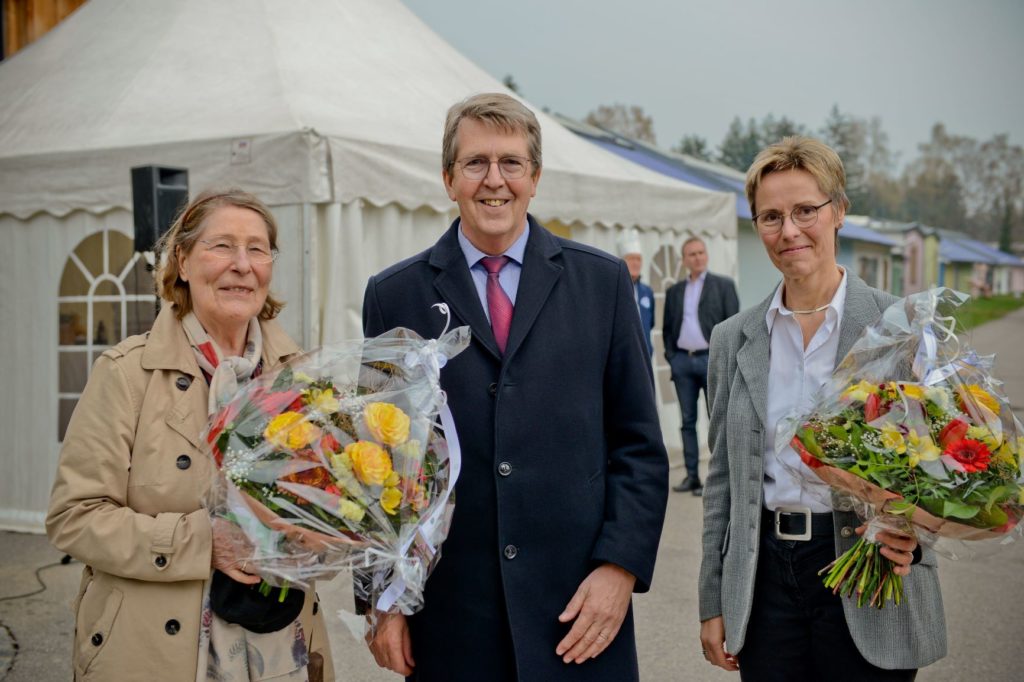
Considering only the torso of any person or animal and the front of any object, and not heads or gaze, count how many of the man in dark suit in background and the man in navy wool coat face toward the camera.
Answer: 2

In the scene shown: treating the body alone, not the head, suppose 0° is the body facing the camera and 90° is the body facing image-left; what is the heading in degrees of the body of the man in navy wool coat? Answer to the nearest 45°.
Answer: approximately 0°

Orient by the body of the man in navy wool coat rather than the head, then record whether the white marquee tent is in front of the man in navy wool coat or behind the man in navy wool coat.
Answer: behind

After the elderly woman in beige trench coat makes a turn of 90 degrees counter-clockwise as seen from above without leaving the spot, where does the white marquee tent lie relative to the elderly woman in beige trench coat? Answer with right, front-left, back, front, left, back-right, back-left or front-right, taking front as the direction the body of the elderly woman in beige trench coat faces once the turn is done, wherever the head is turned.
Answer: front-left

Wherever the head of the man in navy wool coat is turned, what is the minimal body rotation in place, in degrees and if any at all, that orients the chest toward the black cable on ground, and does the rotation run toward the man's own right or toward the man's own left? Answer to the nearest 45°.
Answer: approximately 135° to the man's own right

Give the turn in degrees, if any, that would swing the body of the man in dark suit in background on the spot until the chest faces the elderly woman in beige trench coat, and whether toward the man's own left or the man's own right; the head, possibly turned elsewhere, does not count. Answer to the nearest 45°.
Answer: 0° — they already face them

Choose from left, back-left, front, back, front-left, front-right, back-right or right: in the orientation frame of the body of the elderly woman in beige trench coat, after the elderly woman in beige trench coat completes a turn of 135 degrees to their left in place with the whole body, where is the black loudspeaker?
front

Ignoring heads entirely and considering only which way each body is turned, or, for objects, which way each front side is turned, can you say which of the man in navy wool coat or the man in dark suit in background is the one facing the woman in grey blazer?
the man in dark suit in background

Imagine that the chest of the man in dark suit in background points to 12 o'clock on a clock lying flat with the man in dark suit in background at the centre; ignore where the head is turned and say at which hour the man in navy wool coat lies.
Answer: The man in navy wool coat is roughly at 12 o'clock from the man in dark suit in background.

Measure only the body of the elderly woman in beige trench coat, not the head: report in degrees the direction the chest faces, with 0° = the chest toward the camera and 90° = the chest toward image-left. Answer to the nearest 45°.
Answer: approximately 315°

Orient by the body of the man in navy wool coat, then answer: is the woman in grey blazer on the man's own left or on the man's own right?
on the man's own left
